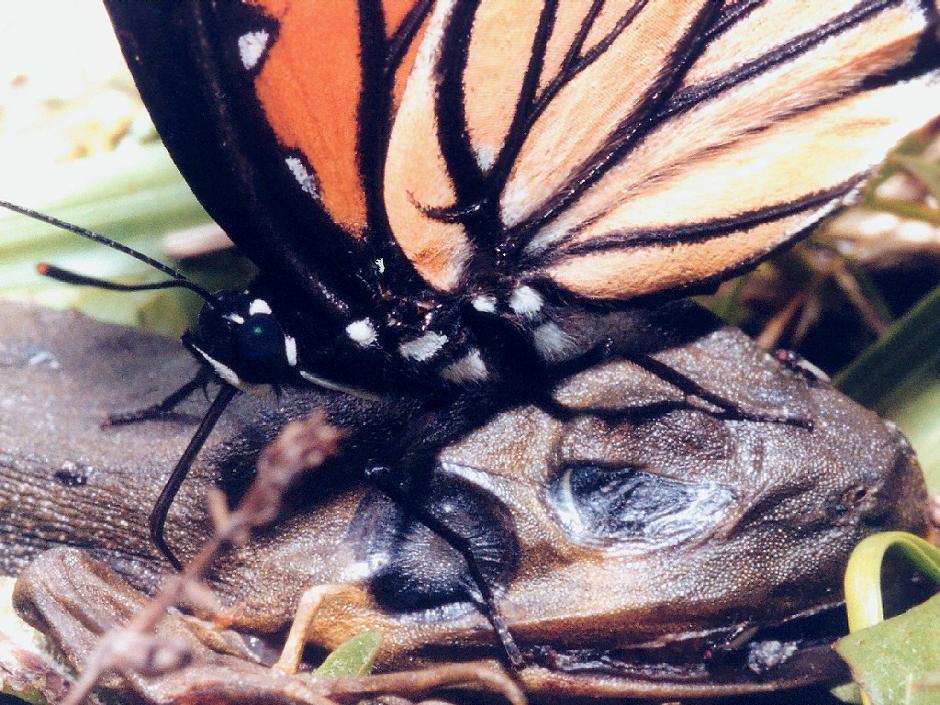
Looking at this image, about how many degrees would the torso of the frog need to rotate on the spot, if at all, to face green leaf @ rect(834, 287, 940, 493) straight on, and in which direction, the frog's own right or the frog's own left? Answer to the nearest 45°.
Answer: approximately 45° to the frog's own left

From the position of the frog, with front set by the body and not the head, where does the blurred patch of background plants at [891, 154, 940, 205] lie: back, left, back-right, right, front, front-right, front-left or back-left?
front-left

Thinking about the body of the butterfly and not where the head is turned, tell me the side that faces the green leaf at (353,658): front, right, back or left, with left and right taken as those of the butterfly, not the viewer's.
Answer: left

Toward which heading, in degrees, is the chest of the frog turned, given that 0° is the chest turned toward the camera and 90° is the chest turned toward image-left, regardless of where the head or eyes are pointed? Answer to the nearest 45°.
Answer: approximately 270°

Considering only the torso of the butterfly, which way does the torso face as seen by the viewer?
to the viewer's left
